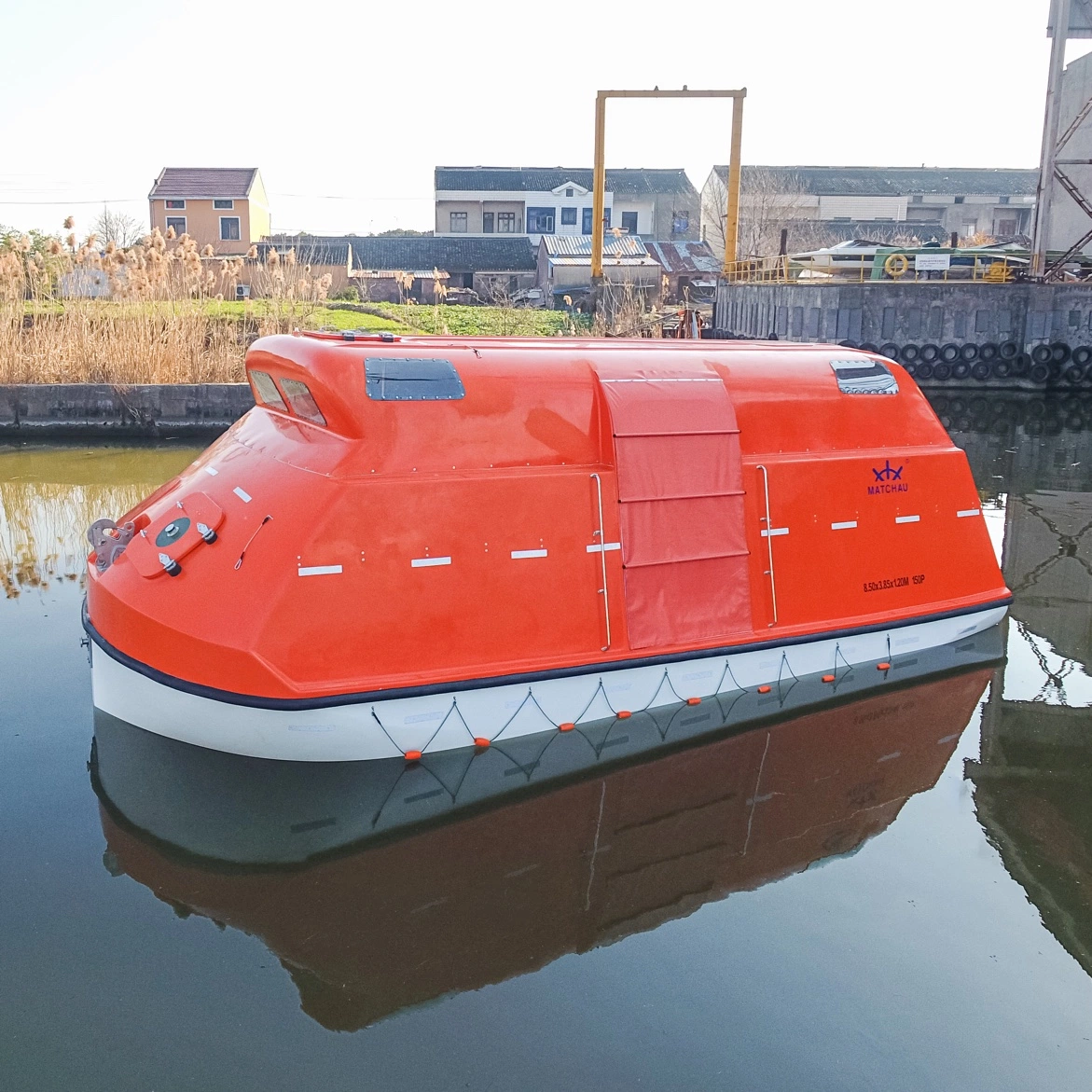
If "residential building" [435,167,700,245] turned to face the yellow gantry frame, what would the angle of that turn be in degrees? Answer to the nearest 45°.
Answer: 0° — it already faces it

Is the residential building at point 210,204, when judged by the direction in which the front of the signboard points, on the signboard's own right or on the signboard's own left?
on the signboard's own right

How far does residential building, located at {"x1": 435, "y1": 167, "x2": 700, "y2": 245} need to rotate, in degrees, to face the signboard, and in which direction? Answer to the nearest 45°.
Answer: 0° — it already faces it

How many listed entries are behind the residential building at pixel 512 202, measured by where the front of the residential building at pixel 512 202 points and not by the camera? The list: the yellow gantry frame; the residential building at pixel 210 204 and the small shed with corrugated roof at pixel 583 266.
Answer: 0

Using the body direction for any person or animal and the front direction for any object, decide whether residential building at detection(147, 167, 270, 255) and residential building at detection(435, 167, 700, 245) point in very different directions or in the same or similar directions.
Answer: same or similar directions

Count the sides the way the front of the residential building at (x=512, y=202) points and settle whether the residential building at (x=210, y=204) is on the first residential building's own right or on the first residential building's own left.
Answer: on the first residential building's own right

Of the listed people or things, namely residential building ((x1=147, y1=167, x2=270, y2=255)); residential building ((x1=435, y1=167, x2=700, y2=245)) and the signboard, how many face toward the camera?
3

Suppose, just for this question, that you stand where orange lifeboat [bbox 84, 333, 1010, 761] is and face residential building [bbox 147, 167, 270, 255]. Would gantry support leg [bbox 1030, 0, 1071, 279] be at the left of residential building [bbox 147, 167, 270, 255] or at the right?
right

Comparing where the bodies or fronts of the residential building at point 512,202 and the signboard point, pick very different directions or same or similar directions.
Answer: same or similar directions

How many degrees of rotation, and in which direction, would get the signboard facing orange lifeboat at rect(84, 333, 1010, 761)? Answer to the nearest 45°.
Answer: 0° — it already faces it

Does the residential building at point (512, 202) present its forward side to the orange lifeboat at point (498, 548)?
yes

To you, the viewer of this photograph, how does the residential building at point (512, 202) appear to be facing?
facing the viewer

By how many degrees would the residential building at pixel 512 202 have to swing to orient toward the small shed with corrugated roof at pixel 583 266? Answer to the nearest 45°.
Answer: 0° — it already faces it

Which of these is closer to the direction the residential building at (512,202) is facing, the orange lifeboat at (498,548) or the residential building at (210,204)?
the orange lifeboat

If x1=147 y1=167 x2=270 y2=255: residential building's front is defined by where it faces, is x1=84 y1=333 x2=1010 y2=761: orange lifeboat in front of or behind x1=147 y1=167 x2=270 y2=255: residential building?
in front

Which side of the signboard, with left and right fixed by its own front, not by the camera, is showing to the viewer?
front
